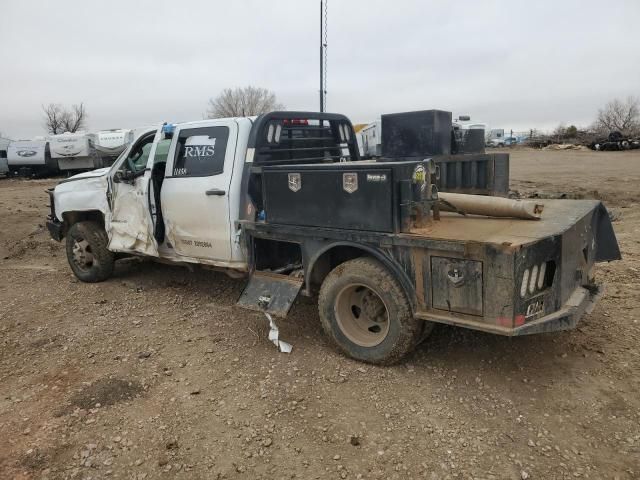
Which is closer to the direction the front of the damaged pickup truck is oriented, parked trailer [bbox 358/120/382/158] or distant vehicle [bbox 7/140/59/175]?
the distant vehicle

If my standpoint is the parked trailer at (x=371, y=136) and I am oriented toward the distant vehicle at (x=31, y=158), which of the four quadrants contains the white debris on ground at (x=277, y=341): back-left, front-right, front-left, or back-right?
back-left

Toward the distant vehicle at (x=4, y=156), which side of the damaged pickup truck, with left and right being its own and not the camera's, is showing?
front

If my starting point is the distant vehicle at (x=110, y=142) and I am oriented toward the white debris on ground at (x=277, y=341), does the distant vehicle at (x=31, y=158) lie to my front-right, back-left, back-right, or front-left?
back-right

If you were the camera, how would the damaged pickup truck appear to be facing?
facing away from the viewer and to the left of the viewer

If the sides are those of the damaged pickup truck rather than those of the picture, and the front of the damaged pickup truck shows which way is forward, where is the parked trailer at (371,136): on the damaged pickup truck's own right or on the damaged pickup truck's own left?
on the damaged pickup truck's own right

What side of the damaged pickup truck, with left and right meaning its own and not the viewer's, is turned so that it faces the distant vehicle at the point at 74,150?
front

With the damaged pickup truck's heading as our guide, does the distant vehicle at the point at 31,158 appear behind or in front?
in front

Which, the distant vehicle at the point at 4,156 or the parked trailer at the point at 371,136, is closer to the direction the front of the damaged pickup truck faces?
the distant vehicle
